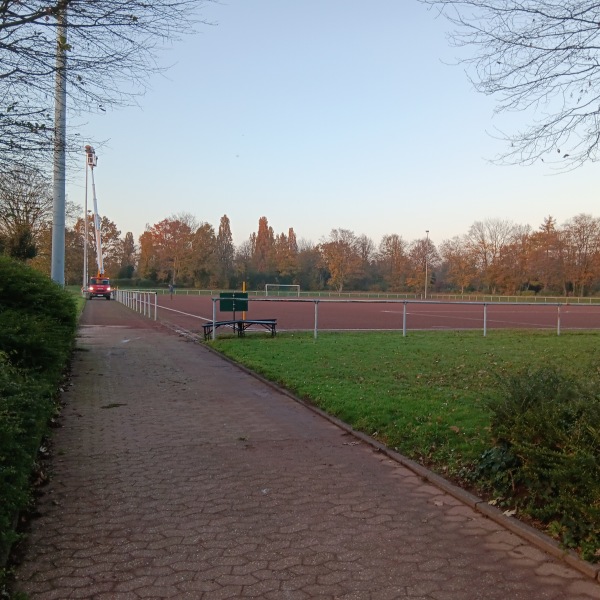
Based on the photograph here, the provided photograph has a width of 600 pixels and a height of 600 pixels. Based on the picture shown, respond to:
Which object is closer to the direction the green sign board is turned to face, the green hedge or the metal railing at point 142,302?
the green hedge

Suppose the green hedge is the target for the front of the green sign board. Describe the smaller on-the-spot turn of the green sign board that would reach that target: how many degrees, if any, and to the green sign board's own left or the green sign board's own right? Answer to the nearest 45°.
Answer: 0° — it already faces it

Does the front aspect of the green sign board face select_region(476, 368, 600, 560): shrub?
yes

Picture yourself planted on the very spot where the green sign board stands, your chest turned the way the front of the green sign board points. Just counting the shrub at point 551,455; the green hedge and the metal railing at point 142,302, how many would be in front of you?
2

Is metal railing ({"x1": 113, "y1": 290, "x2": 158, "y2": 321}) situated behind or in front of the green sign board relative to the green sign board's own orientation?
behind

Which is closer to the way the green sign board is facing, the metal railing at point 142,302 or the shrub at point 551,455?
the shrub
